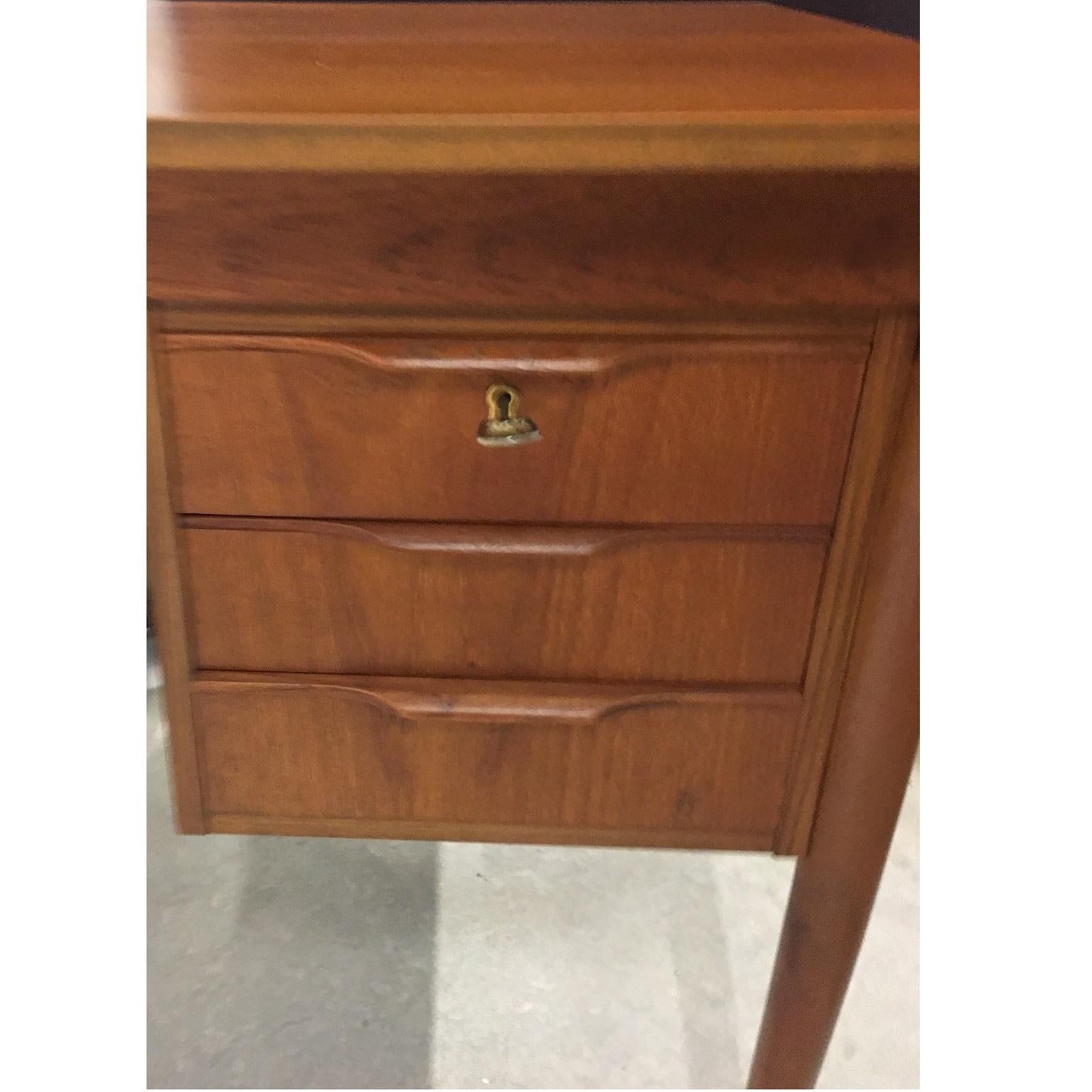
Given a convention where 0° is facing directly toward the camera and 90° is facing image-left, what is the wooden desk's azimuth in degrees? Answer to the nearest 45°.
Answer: approximately 0°
